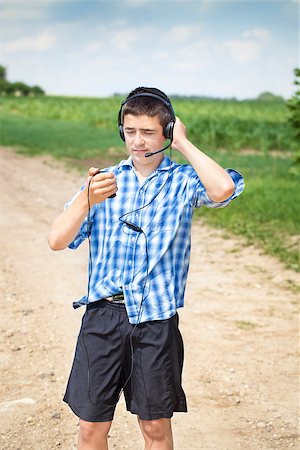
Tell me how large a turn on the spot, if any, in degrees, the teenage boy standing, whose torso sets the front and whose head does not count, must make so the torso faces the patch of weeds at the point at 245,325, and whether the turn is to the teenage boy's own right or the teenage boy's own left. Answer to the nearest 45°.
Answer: approximately 180°

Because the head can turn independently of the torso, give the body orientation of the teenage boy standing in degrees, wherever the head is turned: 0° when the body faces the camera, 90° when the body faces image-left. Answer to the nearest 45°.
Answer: approximately 0°

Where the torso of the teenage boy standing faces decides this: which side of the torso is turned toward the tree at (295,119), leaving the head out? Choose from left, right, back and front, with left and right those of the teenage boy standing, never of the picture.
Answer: back

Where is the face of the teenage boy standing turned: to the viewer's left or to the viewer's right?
to the viewer's left
